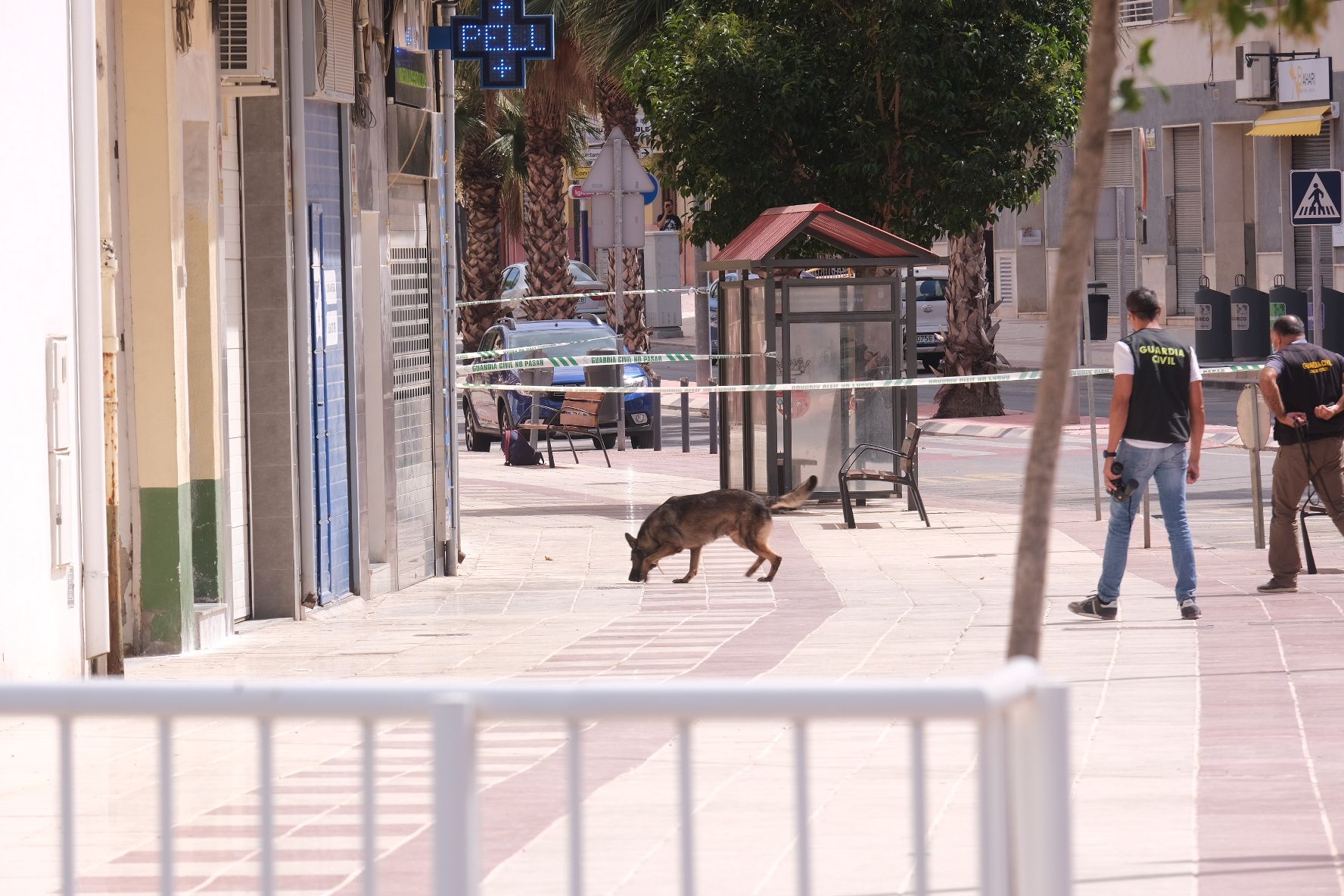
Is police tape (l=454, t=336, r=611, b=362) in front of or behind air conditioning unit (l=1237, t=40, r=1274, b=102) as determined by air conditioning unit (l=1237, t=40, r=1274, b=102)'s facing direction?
in front

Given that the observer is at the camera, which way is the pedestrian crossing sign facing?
facing the viewer

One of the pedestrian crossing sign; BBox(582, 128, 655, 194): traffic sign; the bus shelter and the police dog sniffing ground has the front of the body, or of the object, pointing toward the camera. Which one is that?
the pedestrian crossing sign

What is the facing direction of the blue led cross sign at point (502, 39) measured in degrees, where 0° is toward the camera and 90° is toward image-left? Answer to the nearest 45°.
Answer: approximately 0°

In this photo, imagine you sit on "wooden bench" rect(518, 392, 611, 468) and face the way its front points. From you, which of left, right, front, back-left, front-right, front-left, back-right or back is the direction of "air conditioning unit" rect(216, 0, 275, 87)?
front-left

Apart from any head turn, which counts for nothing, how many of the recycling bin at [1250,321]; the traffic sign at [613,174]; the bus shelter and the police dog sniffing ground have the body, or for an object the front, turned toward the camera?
1

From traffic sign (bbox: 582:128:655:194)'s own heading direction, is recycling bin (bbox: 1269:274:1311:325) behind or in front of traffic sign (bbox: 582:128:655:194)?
in front

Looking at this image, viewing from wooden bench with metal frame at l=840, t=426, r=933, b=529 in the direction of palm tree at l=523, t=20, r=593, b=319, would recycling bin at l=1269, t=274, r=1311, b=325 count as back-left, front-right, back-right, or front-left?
front-right

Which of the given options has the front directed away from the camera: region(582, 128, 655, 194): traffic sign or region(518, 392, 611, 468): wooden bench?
the traffic sign

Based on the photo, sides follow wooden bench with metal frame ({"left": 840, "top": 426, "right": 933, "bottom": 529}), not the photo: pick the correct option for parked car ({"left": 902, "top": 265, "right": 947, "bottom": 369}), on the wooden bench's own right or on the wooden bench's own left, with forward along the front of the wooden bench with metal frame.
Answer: on the wooden bench's own right

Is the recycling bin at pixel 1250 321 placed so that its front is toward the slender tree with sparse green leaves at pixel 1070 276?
yes

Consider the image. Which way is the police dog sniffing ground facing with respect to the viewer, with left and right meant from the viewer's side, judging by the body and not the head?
facing to the left of the viewer

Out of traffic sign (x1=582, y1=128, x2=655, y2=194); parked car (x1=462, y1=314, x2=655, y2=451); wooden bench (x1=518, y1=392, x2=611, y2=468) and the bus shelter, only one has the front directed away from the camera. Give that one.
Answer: the traffic sign

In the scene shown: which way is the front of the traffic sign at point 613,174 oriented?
away from the camera

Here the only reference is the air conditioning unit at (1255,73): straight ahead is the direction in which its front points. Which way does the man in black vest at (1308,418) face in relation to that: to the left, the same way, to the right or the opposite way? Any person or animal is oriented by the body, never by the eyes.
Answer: to the right

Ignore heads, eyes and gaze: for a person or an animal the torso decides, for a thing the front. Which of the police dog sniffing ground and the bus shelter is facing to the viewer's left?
the police dog sniffing ground

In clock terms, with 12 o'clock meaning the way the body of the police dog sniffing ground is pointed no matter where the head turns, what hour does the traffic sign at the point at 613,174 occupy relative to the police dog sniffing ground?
The traffic sign is roughly at 3 o'clock from the police dog sniffing ground.
